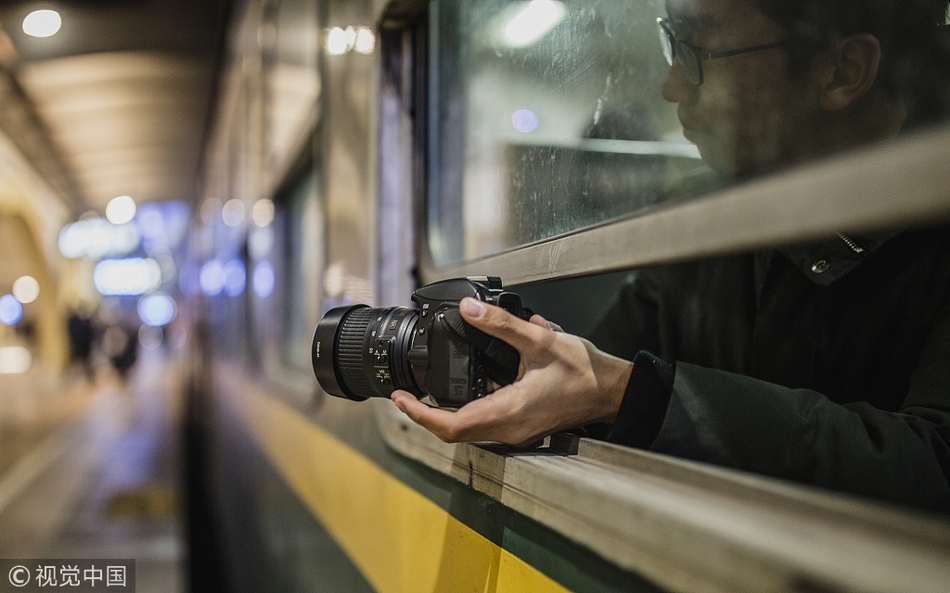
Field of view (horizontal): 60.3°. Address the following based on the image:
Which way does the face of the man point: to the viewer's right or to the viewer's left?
to the viewer's left

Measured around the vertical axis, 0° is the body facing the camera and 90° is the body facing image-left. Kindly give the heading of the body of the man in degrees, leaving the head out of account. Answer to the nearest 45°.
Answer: approximately 45°
